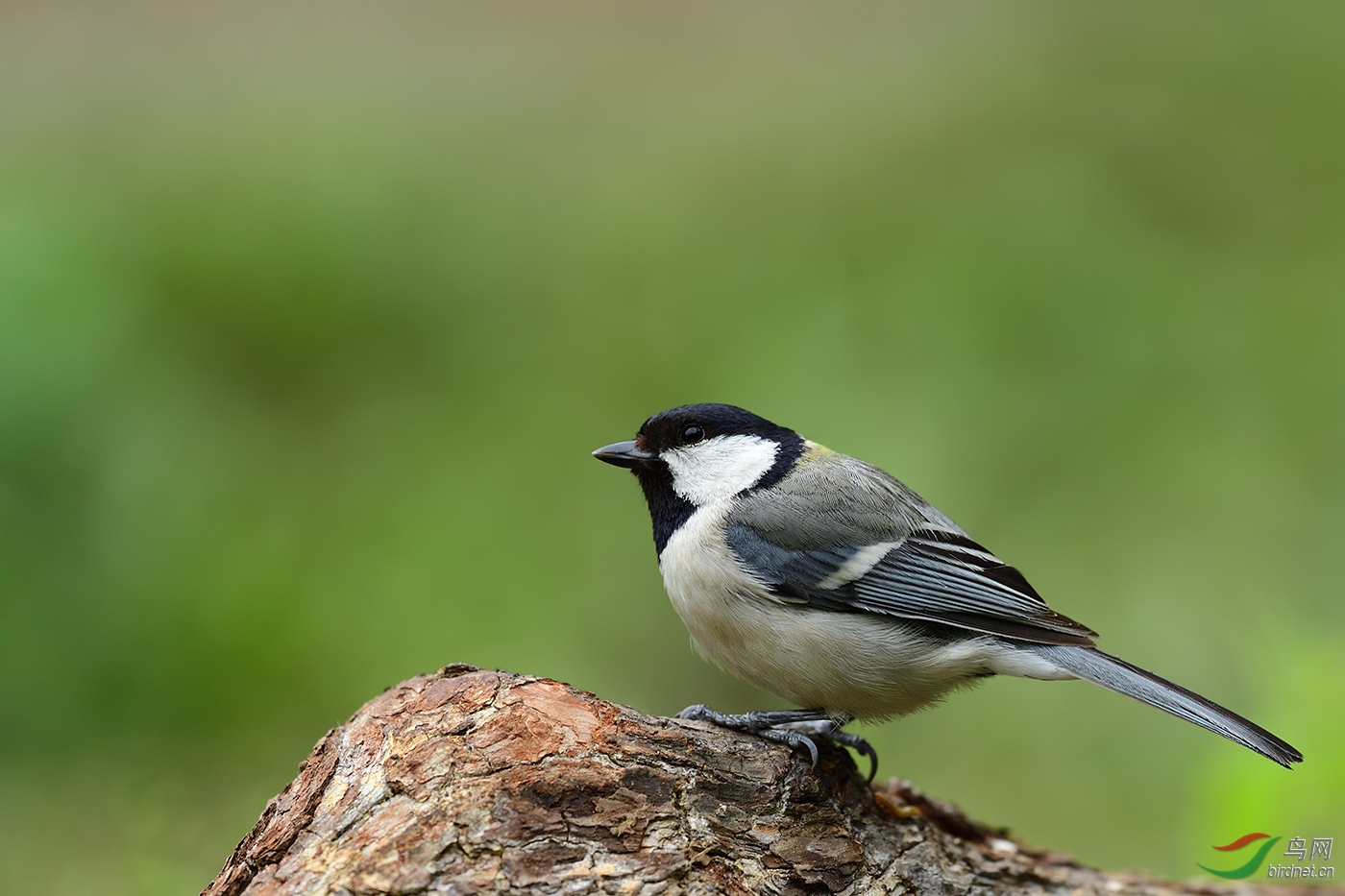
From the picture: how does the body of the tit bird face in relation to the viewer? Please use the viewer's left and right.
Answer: facing to the left of the viewer
